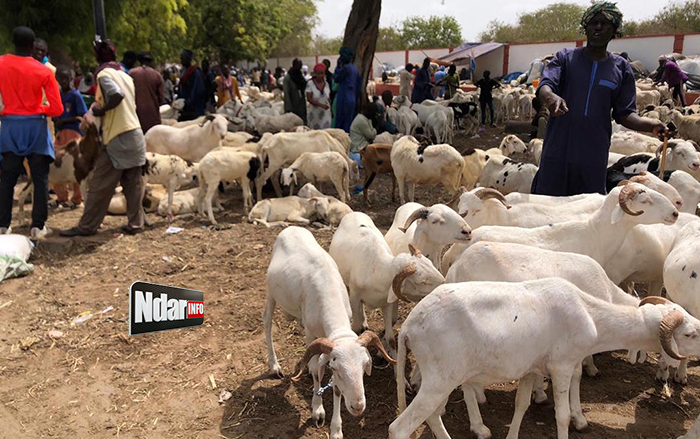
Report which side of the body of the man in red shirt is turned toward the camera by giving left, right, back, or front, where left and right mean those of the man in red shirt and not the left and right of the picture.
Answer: back

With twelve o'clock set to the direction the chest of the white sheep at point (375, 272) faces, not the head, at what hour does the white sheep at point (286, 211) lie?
the white sheep at point (286, 211) is roughly at 7 o'clock from the white sheep at point (375, 272).

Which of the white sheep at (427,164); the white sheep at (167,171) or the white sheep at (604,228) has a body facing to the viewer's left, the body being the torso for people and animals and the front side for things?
the white sheep at (427,164)

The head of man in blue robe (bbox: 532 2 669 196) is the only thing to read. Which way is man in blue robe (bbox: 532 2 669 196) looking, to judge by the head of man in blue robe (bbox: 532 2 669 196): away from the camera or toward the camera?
toward the camera

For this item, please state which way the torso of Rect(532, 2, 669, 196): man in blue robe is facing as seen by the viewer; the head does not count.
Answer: toward the camera

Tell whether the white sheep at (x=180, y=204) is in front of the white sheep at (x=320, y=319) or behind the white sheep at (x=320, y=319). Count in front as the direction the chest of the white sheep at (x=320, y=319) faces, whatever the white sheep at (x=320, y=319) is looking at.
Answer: behind

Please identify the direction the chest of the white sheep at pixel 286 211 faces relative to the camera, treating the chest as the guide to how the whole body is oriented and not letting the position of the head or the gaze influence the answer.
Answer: to the viewer's right

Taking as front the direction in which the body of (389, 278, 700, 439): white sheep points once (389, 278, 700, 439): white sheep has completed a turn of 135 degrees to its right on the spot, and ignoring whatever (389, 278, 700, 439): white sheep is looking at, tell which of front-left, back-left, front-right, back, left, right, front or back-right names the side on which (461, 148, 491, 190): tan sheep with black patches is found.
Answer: back-right

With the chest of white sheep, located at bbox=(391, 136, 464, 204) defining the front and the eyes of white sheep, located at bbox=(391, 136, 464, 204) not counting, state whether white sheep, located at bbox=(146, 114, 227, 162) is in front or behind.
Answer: in front

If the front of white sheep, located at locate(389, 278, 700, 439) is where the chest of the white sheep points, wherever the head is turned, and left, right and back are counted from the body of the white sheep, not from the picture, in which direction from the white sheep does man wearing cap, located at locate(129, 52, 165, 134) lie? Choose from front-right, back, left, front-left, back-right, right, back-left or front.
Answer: back-left

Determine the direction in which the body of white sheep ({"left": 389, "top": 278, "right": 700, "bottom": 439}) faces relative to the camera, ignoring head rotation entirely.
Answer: to the viewer's right

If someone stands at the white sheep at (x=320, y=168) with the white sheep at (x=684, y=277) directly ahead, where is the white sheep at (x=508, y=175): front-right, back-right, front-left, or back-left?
front-left

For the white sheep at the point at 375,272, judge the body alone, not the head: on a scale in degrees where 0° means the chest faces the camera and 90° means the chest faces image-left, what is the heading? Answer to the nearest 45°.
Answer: approximately 315°

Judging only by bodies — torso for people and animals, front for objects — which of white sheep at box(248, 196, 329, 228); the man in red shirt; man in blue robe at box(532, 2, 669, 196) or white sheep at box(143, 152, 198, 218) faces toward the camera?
the man in blue robe
